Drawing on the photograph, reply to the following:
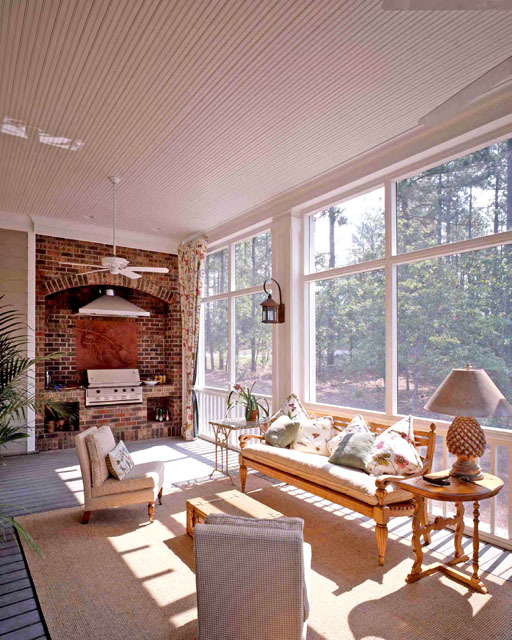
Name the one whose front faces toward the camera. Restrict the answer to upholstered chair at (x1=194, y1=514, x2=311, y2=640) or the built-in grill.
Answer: the built-in grill

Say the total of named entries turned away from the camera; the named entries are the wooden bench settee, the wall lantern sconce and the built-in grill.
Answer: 0

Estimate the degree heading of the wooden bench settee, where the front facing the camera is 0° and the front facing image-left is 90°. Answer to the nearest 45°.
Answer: approximately 45°

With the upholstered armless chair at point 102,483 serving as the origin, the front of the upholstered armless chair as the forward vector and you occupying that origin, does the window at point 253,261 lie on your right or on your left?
on your left

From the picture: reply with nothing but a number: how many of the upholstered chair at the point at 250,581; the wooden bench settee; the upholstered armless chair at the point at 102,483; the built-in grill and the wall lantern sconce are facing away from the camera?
1

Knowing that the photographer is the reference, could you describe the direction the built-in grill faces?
facing the viewer

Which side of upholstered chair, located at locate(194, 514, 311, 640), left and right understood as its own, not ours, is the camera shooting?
back

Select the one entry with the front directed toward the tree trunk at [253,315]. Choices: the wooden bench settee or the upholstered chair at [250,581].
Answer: the upholstered chair

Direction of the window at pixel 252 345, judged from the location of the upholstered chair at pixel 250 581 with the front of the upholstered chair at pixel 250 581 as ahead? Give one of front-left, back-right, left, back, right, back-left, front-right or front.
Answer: front

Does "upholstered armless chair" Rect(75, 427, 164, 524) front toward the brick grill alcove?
no

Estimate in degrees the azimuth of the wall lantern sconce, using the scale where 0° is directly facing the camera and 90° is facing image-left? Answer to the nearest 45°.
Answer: approximately 45°

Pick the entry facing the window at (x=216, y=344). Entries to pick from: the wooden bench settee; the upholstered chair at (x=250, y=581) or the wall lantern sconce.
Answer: the upholstered chair

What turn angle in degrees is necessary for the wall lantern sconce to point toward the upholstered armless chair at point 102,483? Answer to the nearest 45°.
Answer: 0° — it already faces it

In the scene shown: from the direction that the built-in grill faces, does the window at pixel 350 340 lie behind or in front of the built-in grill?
in front
